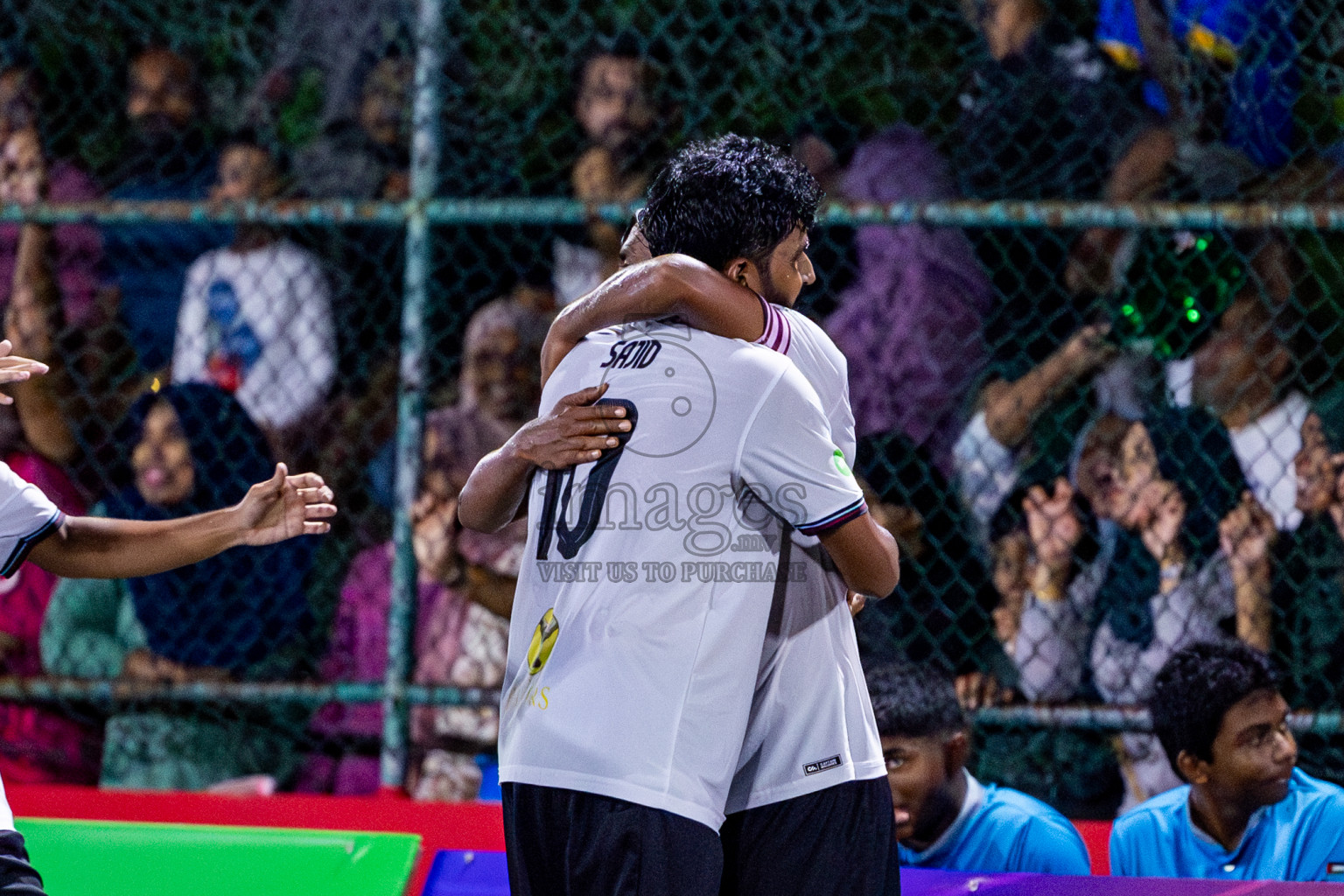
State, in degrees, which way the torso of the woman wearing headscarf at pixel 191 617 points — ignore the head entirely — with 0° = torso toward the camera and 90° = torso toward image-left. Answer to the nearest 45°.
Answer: approximately 45°

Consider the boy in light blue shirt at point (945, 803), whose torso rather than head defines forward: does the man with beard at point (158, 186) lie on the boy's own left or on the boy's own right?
on the boy's own right

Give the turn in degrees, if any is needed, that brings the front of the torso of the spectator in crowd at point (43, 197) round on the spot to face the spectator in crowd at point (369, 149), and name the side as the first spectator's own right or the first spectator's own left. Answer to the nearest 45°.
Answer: approximately 45° to the first spectator's own left

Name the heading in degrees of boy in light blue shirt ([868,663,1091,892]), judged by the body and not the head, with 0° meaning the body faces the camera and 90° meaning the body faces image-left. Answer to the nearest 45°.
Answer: approximately 45°

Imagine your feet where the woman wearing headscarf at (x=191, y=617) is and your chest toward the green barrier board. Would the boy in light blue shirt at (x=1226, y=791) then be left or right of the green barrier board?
left

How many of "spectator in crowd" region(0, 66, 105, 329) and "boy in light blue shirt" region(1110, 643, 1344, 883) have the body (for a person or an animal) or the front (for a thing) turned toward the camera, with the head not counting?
2

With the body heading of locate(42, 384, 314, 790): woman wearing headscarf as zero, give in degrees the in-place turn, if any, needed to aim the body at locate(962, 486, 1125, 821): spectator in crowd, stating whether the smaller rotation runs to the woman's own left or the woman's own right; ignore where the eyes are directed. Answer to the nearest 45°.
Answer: approximately 90° to the woman's own left
